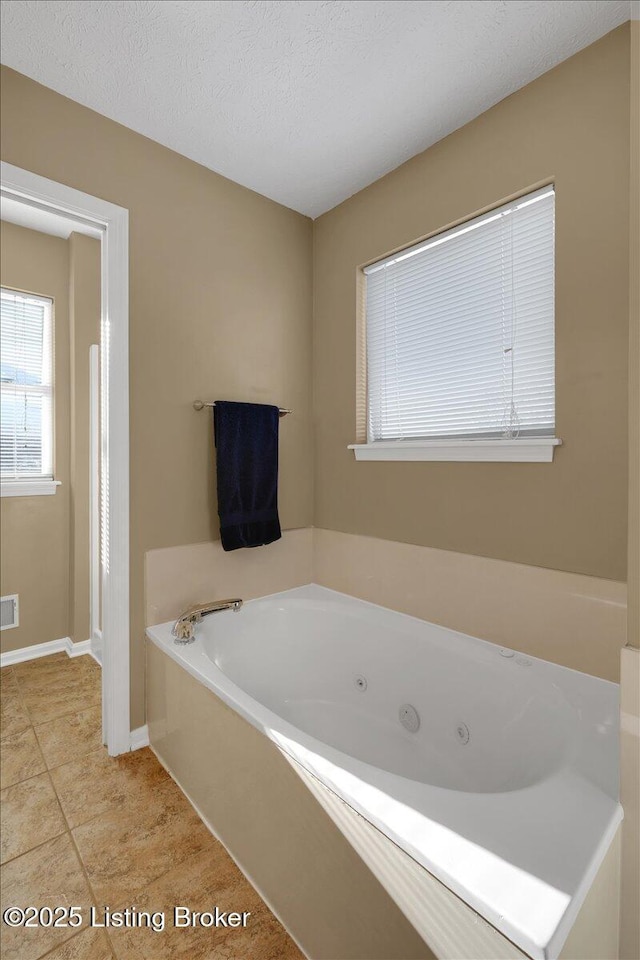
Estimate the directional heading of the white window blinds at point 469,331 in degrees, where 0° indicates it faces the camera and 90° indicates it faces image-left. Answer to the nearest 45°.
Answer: approximately 45°

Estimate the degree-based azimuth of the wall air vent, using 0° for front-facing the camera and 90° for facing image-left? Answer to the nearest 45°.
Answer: approximately 315°

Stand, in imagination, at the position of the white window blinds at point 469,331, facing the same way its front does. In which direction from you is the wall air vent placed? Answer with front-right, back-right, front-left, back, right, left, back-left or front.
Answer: front-right

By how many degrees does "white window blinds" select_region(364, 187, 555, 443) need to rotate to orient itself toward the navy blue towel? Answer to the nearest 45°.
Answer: approximately 45° to its right
